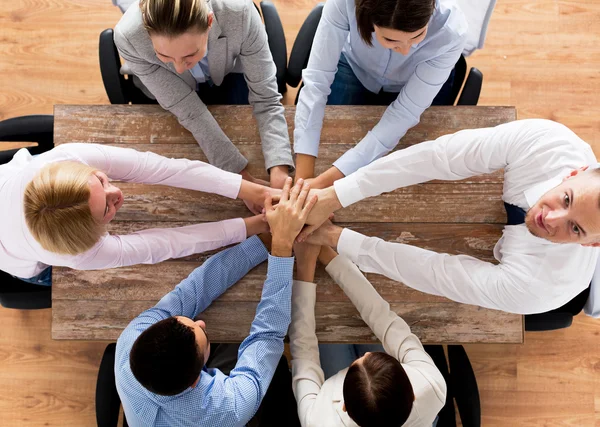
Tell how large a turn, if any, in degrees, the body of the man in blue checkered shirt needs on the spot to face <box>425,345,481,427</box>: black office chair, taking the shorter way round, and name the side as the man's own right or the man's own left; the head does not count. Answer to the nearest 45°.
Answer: approximately 45° to the man's own right

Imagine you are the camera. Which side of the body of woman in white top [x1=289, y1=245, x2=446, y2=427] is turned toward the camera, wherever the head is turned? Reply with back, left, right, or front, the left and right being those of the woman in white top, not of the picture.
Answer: back

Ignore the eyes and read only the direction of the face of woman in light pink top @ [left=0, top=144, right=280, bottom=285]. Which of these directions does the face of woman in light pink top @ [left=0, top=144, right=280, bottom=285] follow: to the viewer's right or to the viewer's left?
to the viewer's right

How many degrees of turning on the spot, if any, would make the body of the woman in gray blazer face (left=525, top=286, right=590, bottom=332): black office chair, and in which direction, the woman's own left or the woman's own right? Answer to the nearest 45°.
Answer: approximately 45° to the woman's own left

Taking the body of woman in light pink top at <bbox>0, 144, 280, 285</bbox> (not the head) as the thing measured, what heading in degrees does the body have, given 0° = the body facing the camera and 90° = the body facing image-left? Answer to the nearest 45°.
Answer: approximately 270°

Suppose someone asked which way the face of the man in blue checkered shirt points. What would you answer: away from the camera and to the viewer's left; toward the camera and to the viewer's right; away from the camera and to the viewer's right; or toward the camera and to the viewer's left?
away from the camera and to the viewer's right

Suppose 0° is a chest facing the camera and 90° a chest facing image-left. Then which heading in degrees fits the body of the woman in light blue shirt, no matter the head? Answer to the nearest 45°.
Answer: approximately 0°

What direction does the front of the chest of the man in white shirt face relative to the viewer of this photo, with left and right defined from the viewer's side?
facing to the left of the viewer
